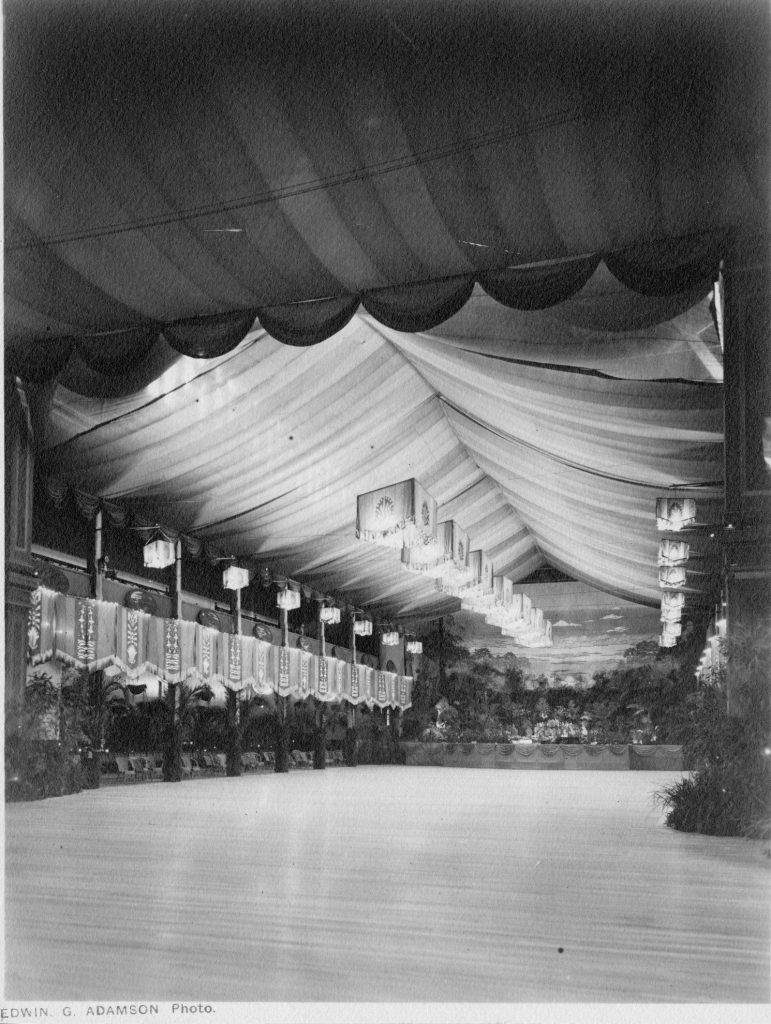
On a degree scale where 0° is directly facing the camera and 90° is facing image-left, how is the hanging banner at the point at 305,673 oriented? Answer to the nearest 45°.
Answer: approximately 315°

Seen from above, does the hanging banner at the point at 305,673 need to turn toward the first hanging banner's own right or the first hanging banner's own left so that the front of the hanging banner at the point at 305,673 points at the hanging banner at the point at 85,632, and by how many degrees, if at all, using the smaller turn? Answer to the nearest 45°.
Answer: approximately 45° to the first hanging banner's own right

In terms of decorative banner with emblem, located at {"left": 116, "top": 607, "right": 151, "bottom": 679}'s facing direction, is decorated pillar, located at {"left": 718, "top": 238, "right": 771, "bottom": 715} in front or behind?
in front

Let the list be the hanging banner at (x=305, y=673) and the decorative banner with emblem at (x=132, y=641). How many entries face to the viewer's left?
0

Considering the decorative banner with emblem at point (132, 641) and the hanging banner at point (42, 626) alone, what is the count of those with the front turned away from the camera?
0

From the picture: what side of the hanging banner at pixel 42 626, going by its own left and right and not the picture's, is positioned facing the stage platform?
left

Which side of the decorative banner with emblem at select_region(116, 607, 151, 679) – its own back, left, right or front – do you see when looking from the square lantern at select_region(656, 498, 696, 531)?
front

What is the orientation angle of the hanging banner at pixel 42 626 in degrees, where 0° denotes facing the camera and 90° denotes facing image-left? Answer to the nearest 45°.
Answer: approximately 315°

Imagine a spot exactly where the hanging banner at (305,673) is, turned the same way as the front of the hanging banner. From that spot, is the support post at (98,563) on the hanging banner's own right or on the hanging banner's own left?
on the hanging banner's own right
